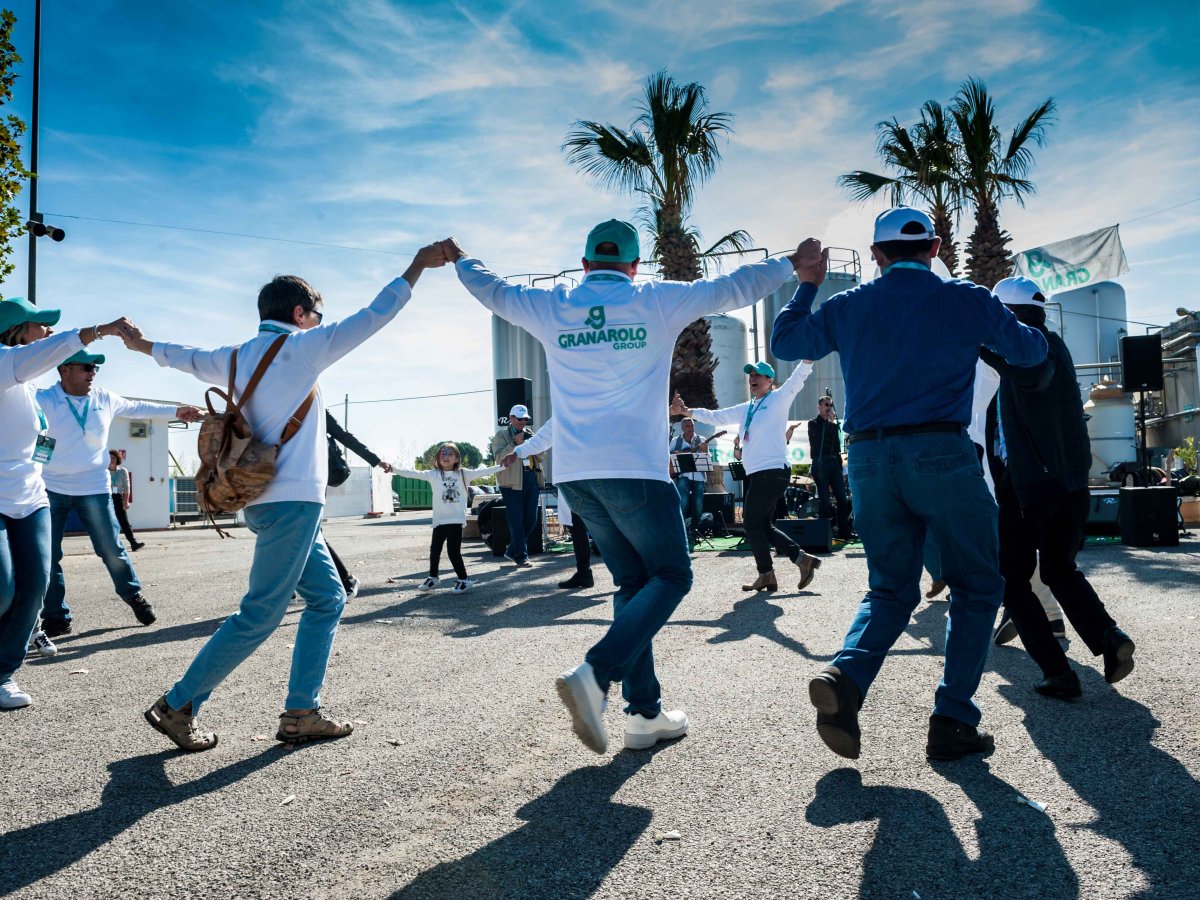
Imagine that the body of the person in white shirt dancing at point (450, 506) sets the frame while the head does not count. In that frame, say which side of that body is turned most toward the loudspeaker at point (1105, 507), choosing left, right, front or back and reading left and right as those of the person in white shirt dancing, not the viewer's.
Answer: left

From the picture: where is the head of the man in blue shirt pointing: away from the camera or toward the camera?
away from the camera

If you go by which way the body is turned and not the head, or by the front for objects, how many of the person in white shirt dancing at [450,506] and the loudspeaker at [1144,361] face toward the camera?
2

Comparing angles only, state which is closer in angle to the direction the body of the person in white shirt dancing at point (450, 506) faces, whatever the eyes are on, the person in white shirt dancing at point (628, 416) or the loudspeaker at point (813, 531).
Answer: the person in white shirt dancing

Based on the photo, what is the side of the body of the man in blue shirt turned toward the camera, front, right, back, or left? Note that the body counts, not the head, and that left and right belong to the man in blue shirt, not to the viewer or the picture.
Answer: back

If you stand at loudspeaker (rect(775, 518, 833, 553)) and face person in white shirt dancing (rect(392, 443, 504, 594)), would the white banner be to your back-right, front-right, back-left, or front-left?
back-right

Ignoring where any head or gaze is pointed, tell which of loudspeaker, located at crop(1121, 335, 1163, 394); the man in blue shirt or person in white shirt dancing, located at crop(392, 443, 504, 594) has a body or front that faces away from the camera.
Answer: the man in blue shirt

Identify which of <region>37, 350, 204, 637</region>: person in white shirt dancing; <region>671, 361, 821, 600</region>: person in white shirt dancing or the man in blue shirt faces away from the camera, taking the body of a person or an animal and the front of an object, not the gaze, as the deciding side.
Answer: the man in blue shirt

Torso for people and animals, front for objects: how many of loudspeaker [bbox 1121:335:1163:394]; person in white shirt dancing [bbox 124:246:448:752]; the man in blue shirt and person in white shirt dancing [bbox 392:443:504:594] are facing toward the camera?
2

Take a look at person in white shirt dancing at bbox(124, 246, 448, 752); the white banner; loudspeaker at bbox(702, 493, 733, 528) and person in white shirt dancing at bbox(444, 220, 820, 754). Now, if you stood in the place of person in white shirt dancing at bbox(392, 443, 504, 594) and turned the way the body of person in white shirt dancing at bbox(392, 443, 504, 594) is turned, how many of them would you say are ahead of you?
2

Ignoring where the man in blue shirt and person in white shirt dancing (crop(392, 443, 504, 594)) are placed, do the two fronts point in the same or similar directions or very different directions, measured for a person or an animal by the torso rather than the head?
very different directions

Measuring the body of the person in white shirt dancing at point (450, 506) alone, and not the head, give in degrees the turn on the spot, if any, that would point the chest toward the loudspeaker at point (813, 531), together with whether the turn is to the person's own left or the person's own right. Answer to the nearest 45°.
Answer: approximately 90° to the person's own left

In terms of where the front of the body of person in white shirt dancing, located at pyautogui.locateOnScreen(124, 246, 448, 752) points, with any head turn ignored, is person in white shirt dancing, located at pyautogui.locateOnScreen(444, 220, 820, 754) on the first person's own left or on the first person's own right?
on the first person's own right

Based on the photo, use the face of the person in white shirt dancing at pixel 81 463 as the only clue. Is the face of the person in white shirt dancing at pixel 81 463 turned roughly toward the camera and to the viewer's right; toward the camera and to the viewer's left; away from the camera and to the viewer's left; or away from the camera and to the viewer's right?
toward the camera and to the viewer's right

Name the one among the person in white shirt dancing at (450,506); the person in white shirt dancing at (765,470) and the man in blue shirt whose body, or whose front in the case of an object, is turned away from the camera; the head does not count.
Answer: the man in blue shirt

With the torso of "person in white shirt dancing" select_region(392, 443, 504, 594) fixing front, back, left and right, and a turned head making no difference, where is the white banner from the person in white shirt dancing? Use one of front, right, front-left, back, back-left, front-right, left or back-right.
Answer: back-left
